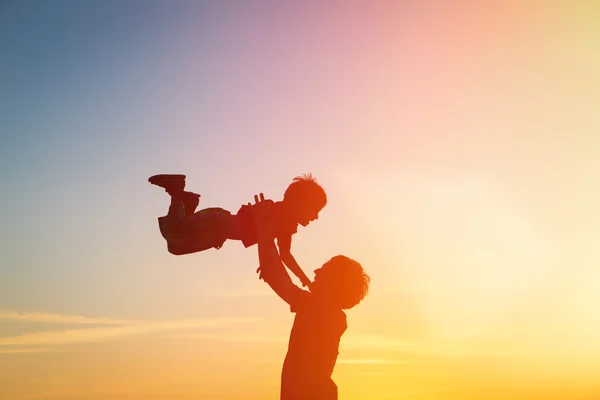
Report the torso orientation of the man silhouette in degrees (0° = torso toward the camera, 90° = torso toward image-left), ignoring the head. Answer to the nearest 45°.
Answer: approximately 90°
